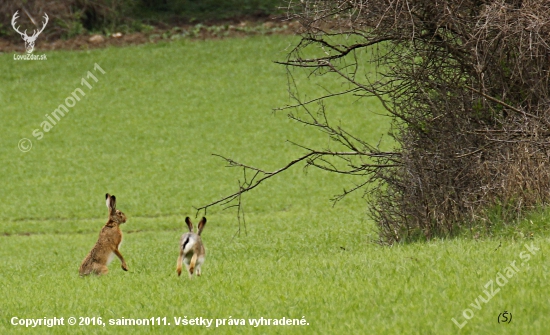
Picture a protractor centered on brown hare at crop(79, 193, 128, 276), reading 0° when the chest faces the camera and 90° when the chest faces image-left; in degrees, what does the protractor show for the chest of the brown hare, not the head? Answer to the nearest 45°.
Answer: approximately 270°

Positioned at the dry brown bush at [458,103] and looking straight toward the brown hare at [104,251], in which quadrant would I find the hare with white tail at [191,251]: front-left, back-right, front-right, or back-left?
front-left

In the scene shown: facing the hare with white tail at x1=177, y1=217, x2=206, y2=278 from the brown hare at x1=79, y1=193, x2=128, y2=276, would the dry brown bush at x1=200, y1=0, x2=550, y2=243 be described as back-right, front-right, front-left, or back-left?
front-left

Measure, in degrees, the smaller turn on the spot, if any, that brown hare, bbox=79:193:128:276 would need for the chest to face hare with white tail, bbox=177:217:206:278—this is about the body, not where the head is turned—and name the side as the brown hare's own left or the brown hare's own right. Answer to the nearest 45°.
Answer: approximately 45° to the brown hare's own right
